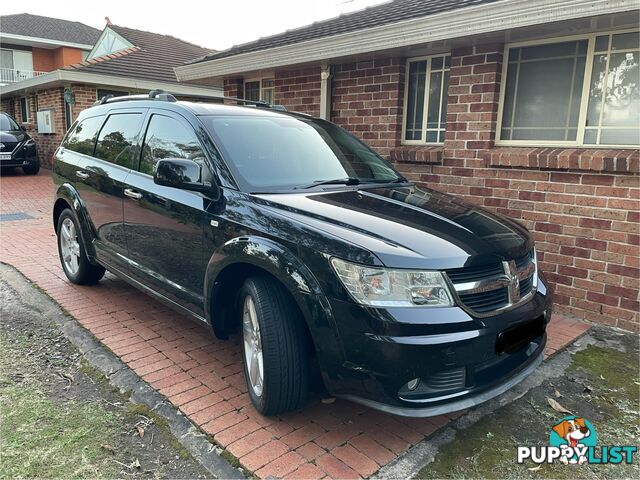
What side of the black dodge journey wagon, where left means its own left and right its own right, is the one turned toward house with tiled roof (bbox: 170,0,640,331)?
left

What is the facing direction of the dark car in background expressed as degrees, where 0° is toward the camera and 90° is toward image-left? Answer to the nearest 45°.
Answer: approximately 0°

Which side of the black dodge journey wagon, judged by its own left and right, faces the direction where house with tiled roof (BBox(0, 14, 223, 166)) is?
back

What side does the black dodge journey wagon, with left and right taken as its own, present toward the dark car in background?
back
